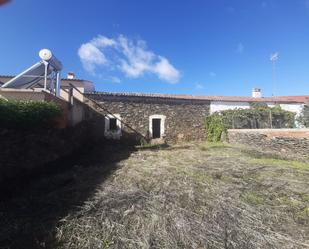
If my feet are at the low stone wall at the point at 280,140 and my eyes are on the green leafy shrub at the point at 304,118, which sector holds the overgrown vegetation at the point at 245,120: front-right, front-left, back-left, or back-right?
front-left

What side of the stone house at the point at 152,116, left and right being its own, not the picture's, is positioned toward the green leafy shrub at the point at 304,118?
left

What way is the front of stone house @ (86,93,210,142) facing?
toward the camera

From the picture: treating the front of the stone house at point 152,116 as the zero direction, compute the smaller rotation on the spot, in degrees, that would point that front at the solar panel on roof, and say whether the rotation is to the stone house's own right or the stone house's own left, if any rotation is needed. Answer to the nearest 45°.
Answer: approximately 45° to the stone house's own right

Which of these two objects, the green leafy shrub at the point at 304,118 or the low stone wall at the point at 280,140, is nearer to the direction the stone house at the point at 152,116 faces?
the low stone wall

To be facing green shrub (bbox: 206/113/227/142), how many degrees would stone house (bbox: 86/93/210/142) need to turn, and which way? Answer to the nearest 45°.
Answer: approximately 90° to its left

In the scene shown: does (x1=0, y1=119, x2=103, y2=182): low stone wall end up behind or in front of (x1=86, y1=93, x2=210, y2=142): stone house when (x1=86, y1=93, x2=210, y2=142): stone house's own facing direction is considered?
in front

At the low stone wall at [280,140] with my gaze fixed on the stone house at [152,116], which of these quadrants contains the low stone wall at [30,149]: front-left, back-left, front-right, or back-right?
front-left

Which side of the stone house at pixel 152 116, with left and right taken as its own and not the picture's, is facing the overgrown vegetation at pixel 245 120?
left
